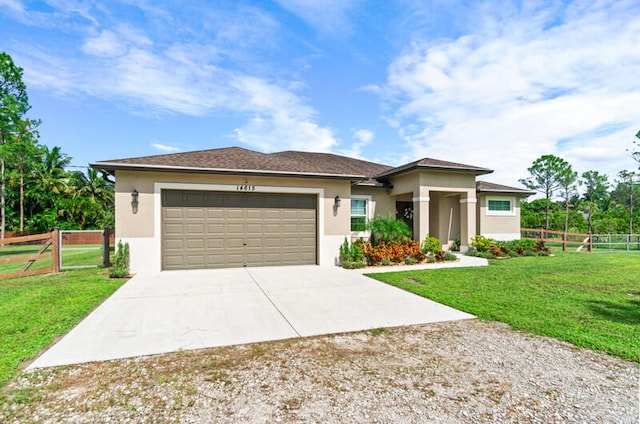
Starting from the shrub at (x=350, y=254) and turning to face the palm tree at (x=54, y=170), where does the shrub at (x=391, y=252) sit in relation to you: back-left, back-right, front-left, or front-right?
back-right

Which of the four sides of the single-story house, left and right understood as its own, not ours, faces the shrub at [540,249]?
left

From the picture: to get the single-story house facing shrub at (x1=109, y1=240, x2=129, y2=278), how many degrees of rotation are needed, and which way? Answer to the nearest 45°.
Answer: approximately 45° to its right

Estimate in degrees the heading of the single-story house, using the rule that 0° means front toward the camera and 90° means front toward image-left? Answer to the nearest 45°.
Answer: approximately 0°

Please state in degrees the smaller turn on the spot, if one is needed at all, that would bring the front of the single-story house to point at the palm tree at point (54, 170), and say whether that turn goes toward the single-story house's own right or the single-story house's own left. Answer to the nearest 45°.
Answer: approximately 135° to the single-story house's own right

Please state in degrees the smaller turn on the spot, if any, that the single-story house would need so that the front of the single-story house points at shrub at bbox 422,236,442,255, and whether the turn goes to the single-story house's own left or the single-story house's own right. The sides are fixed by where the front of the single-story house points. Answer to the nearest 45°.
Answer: approximately 90° to the single-story house's own left

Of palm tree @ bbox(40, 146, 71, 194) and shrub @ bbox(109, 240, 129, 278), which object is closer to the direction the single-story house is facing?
the shrub
